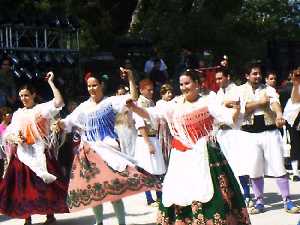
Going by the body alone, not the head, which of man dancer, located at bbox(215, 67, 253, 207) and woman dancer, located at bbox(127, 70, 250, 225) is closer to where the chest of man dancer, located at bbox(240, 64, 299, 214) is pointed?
the woman dancer

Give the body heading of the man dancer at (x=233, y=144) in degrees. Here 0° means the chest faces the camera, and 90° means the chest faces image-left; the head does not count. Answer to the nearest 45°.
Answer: approximately 45°

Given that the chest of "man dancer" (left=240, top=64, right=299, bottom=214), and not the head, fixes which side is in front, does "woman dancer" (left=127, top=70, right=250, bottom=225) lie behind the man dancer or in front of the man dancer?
in front

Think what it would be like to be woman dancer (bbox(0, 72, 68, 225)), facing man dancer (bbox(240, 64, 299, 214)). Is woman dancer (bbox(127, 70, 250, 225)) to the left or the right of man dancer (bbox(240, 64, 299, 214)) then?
right

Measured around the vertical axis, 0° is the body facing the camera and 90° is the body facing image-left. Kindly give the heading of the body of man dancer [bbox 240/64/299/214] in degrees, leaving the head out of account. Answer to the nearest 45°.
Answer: approximately 0°

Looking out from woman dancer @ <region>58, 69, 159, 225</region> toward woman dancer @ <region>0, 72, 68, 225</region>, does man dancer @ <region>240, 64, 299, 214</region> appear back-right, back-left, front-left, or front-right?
back-right

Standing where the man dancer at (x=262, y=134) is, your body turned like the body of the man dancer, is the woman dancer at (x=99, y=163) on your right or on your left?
on your right

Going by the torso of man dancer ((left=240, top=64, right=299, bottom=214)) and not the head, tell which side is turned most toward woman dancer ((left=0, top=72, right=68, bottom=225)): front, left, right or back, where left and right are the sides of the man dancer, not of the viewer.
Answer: right
